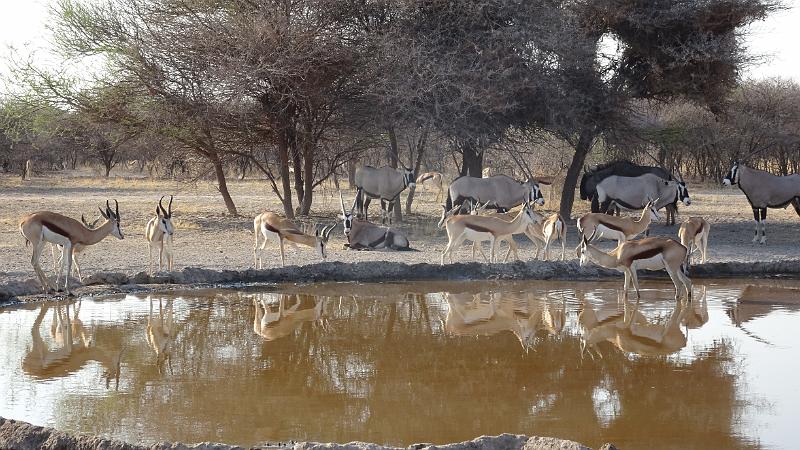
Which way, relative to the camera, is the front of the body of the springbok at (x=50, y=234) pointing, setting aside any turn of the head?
to the viewer's right

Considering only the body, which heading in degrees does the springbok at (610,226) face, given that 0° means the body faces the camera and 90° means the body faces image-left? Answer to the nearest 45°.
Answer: approximately 270°

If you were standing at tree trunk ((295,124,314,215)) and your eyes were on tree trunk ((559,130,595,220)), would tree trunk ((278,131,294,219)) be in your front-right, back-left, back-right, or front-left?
back-right

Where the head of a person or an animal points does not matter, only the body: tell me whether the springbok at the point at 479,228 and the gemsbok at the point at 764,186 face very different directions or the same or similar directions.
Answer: very different directions

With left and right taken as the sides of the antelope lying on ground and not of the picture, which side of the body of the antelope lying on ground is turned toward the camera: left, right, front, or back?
left

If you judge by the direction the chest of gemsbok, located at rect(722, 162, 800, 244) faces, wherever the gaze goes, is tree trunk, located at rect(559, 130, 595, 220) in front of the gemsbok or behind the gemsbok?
in front

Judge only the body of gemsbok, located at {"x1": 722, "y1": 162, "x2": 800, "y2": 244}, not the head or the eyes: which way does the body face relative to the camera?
to the viewer's left

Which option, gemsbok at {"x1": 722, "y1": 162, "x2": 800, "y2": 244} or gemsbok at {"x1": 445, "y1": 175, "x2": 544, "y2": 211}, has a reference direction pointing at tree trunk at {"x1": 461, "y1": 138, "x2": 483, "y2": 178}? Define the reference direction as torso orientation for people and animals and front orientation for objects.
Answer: gemsbok at {"x1": 722, "y1": 162, "x2": 800, "y2": 244}

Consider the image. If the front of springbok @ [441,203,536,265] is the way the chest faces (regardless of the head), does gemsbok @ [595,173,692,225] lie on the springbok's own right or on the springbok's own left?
on the springbok's own left

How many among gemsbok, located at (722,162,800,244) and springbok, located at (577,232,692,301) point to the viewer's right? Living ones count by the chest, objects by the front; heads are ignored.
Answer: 0

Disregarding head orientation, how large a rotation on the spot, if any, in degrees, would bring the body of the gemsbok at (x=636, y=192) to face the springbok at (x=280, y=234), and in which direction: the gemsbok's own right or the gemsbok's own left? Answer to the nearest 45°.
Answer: approximately 135° to the gemsbok's own right

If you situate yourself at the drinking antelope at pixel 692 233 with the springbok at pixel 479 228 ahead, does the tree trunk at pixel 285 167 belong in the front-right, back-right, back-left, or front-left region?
front-right

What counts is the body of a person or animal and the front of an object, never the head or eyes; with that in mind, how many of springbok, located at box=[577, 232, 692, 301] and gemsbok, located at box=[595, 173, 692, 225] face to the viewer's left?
1

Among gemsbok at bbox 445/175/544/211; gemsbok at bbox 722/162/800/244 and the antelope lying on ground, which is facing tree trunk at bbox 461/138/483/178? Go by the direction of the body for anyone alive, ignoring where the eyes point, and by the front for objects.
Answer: gemsbok at bbox 722/162/800/244

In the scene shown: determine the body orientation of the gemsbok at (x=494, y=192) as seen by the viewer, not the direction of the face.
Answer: to the viewer's right

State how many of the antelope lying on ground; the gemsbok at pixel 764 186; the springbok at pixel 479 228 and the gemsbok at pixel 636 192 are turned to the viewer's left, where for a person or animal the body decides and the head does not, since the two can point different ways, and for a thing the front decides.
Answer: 2
